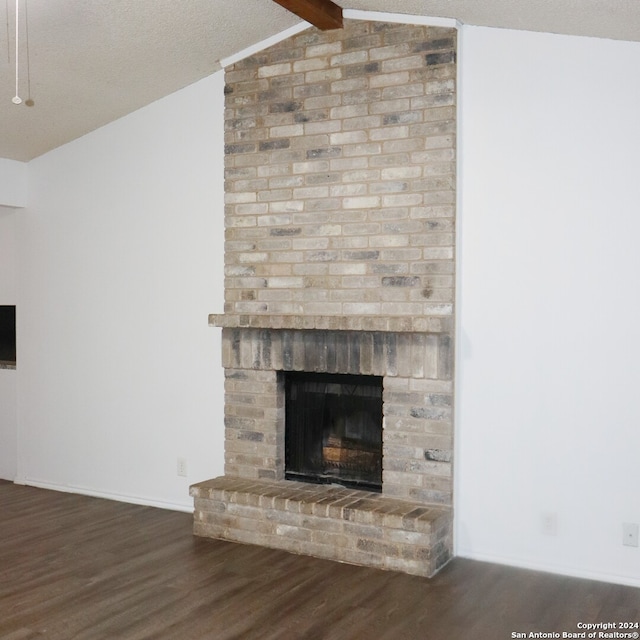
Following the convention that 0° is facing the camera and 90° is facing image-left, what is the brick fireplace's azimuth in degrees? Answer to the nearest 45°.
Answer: approximately 45°
